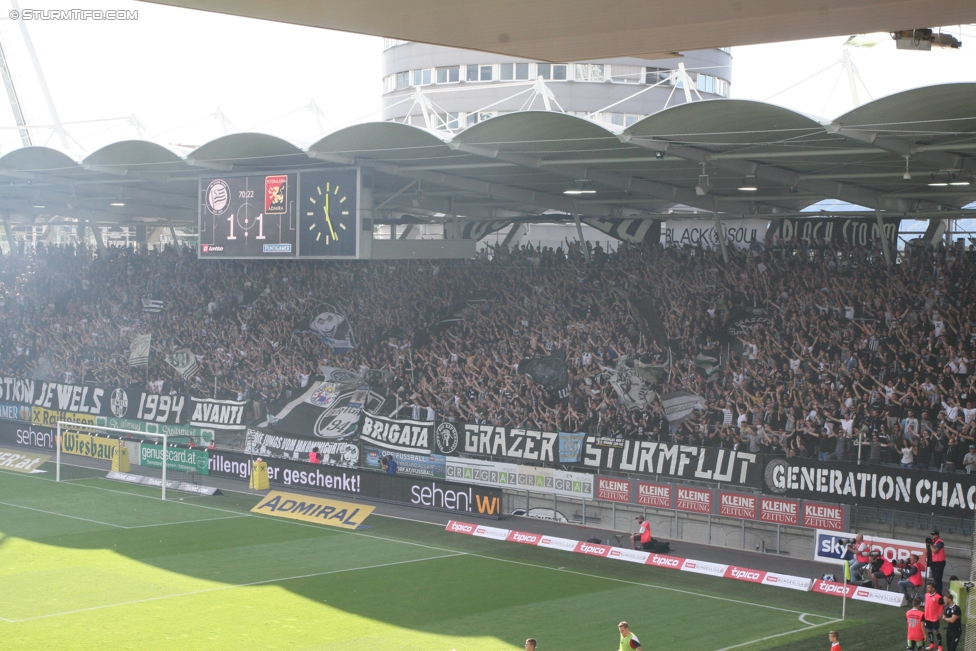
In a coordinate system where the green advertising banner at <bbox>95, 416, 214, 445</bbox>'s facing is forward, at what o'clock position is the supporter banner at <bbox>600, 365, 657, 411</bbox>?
the supporter banner at <bbox>600, 365, 657, 411</bbox> is roughly at 9 o'clock from the green advertising banner at <bbox>95, 416, 214, 445</bbox>.

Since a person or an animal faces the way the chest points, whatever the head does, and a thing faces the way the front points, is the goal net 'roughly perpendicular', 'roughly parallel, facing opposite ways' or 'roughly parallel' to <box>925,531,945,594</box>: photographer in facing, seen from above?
roughly perpendicular
